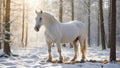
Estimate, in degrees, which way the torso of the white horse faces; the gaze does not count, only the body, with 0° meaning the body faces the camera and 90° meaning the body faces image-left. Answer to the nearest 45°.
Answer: approximately 90°
